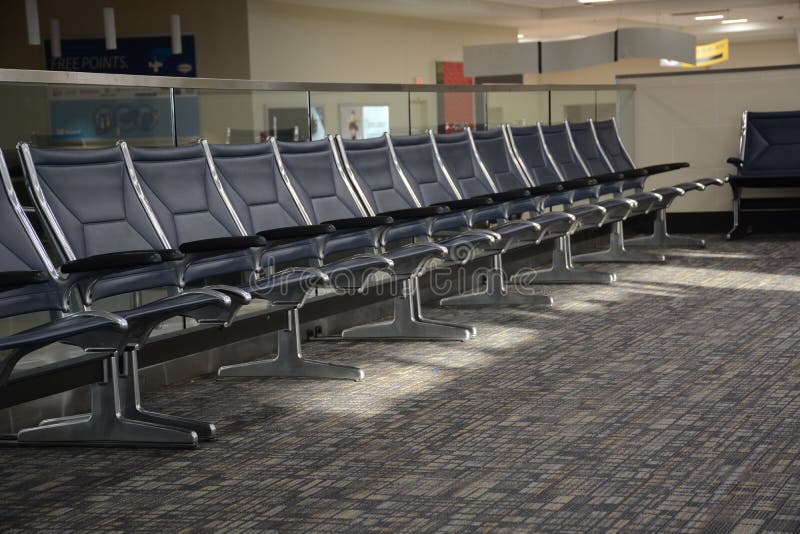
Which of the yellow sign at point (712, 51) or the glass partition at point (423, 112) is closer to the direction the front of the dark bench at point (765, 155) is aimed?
the glass partition

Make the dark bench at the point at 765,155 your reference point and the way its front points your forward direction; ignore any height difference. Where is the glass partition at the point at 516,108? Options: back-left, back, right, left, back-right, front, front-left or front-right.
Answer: front-right

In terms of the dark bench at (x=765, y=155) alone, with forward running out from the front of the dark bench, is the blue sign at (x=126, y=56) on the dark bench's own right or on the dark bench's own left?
on the dark bench's own right
